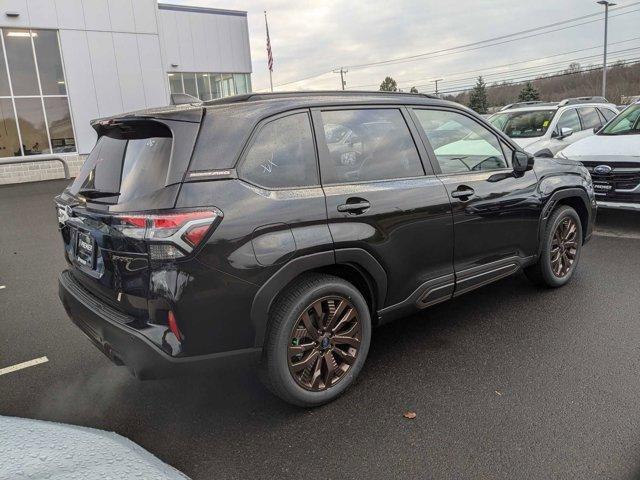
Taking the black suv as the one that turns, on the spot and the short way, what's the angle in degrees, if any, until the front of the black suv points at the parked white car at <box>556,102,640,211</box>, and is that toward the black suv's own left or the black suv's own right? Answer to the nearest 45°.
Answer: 0° — it already faces it

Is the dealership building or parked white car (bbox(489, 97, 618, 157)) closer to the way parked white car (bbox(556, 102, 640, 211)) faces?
the dealership building

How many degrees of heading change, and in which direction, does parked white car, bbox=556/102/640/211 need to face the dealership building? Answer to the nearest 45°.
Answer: approximately 45° to its right

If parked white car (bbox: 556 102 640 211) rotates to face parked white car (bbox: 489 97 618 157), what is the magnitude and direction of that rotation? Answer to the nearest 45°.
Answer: approximately 135° to its right

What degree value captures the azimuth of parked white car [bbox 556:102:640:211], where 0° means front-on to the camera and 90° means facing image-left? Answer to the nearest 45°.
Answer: approximately 45°

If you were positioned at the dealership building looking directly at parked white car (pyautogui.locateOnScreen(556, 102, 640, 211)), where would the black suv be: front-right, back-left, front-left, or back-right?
front-right

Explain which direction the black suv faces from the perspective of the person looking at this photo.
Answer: facing away from the viewer and to the right of the viewer

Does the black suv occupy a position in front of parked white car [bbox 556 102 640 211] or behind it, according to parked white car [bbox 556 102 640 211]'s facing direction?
in front

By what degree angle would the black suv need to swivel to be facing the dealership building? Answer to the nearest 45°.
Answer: approximately 90° to its left

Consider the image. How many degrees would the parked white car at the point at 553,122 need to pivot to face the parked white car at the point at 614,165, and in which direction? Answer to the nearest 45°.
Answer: approximately 45° to its left

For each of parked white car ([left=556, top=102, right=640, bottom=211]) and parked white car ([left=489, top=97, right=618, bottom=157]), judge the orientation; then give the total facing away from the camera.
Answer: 0

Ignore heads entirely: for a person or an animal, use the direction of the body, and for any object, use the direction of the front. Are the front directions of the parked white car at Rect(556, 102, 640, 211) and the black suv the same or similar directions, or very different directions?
very different directions

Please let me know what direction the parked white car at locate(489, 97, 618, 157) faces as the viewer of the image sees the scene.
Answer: facing the viewer and to the left of the viewer

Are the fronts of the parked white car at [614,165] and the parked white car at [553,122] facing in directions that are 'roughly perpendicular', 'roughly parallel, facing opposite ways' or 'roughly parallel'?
roughly parallel
